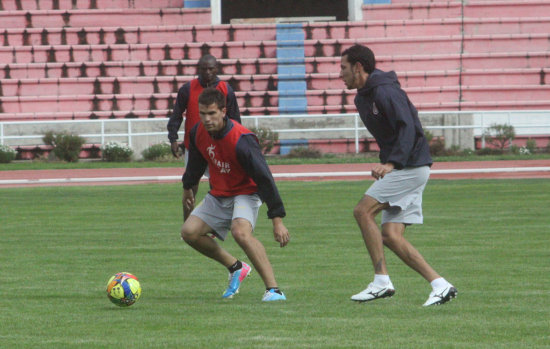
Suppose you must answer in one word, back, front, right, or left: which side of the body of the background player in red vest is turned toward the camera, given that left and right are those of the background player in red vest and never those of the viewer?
front

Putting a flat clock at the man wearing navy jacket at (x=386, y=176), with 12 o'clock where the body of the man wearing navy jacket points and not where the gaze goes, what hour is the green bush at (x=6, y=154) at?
The green bush is roughly at 2 o'clock from the man wearing navy jacket.

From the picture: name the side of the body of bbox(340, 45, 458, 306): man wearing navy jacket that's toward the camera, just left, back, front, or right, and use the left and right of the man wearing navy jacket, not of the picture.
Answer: left

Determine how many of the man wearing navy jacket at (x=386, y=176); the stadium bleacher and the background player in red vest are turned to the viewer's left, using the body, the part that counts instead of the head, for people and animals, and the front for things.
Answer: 1

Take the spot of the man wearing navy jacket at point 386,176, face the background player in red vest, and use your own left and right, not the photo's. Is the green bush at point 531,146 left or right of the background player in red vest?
right

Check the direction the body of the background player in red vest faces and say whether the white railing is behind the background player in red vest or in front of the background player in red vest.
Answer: behind

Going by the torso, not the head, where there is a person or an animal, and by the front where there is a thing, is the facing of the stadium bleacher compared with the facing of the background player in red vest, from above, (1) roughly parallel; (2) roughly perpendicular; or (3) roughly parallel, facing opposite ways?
roughly parallel

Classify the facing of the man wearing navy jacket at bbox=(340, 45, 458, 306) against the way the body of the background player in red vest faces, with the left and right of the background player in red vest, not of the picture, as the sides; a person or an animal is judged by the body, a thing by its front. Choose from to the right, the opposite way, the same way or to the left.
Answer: to the right

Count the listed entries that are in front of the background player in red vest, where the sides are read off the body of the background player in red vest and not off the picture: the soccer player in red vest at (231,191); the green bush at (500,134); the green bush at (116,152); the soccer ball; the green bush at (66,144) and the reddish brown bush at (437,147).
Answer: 2

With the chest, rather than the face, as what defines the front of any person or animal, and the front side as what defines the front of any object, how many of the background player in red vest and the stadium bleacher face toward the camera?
2

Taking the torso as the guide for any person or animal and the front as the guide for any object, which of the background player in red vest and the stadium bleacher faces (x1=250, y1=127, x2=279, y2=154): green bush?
the stadium bleacher

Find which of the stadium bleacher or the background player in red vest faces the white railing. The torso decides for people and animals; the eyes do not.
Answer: the stadium bleacher

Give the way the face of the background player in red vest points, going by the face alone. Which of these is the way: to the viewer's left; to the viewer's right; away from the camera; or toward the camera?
toward the camera

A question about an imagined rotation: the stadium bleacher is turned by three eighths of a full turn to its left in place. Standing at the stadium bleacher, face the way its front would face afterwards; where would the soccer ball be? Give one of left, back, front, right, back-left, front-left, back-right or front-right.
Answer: back-right

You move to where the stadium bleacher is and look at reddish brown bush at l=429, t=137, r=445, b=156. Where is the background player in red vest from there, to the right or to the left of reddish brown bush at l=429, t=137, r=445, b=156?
right

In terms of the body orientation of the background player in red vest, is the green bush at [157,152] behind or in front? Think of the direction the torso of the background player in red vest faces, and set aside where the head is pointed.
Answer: behind

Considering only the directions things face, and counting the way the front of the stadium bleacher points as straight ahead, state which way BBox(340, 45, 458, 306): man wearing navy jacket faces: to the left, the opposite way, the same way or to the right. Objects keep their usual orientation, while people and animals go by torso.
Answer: to the right
